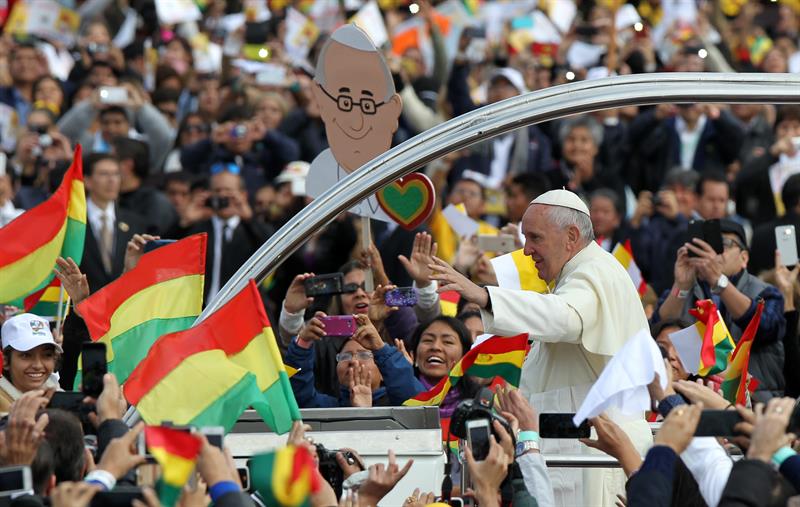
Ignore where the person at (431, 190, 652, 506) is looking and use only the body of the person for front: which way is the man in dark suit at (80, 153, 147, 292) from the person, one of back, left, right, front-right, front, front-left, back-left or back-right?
front-right

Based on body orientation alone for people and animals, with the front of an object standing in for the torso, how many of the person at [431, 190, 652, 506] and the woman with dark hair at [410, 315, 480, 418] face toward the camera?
1

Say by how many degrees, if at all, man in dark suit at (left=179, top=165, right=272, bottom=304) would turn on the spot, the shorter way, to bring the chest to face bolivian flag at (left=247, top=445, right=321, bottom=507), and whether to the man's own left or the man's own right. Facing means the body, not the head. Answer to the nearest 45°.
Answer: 0° — they already face it

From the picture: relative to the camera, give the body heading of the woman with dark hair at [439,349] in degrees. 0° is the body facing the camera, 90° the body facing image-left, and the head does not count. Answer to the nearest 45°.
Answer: approximately 0°

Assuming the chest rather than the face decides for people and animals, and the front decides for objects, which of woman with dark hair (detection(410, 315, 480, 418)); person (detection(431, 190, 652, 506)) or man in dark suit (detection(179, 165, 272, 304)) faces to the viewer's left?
the person

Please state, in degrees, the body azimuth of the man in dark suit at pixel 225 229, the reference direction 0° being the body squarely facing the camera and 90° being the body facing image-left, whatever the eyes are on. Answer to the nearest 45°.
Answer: approximately 0°

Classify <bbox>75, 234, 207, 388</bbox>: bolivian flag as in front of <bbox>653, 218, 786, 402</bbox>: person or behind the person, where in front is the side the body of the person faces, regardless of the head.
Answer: in front

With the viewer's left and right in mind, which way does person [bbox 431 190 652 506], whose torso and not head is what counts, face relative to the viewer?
facing to the left of the viewer

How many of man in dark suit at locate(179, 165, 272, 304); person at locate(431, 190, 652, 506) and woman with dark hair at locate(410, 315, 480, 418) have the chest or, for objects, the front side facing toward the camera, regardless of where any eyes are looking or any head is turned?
2
